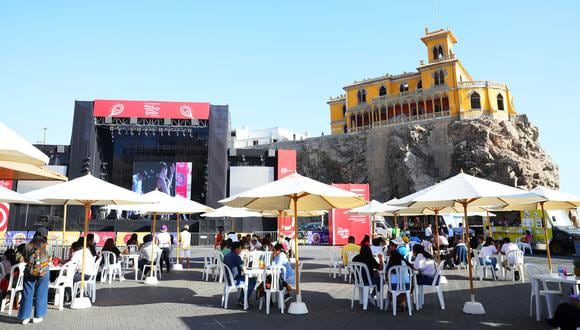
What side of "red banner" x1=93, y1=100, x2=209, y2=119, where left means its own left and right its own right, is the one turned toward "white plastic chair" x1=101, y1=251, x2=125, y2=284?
front

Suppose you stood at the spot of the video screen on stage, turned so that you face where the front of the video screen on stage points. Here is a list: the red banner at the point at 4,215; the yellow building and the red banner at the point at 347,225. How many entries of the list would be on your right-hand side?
1

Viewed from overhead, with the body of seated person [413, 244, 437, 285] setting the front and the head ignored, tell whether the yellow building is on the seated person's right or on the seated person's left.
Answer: on the seated person's right

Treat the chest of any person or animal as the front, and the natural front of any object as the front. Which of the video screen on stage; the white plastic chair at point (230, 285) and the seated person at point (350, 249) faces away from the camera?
the seated person

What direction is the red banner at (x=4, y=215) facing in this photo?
toward the camera

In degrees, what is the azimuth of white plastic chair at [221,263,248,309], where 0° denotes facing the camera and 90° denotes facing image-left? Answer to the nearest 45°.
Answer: approximately 270°

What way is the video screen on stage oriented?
toward the camera

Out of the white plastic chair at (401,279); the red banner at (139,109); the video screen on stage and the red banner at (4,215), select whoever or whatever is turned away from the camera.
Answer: the white plastic chair

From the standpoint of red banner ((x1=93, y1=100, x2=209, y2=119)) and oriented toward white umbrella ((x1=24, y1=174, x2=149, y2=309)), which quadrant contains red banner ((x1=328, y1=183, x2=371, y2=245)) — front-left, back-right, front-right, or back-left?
front-left

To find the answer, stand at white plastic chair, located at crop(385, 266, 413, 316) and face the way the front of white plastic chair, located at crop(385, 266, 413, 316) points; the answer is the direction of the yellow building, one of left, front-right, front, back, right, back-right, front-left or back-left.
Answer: front

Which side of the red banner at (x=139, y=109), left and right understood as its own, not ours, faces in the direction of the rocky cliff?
left

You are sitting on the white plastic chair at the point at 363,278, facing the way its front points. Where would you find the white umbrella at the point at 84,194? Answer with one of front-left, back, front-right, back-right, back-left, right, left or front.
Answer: back-left

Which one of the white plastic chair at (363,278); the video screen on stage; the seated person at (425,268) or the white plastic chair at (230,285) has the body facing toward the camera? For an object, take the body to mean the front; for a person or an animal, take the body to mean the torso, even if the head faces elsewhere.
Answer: the video screen on stage
